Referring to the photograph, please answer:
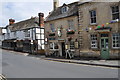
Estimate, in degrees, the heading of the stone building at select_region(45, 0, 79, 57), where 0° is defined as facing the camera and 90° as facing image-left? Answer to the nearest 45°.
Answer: approximately 45°

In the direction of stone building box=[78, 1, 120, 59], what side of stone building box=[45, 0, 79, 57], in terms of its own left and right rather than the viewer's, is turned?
left
